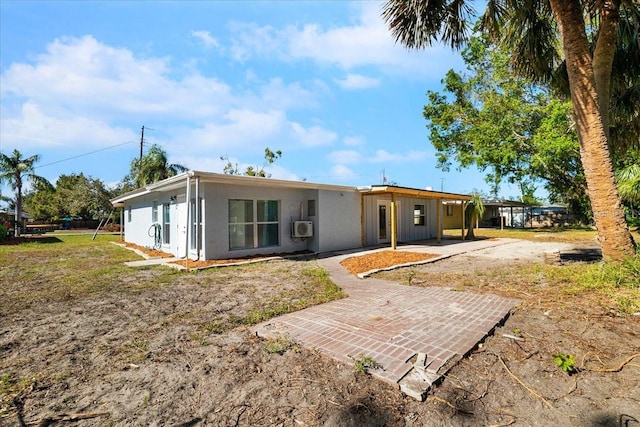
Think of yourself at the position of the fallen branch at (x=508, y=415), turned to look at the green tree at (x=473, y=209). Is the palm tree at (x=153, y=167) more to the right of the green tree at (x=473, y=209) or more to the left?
left

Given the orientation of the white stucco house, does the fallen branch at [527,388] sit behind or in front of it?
in front

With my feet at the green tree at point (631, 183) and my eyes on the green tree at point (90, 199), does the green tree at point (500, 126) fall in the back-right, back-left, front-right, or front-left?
front-right

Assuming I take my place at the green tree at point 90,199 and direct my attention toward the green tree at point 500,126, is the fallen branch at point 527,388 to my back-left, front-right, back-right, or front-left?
front-right

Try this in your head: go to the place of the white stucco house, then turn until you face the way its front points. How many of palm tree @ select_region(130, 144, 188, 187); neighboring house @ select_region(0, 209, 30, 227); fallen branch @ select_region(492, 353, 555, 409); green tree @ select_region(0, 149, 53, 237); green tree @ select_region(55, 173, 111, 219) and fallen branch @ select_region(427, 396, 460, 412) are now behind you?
4

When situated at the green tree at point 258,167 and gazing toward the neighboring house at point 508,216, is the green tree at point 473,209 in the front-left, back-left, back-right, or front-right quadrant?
front-right

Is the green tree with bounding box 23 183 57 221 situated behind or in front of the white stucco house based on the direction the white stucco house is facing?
behind

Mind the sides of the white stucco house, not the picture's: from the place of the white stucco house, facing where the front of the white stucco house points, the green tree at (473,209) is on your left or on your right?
on your left

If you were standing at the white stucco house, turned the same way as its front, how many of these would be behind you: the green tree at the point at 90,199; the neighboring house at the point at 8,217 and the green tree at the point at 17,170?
3

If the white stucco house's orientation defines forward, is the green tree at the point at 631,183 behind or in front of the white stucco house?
in front
